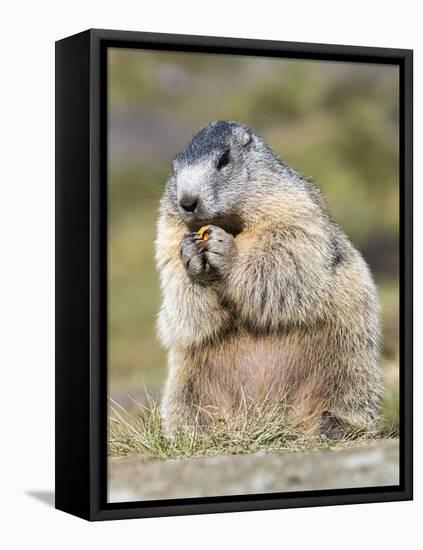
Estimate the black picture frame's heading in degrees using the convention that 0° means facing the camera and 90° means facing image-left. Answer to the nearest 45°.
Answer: approximately 315°
